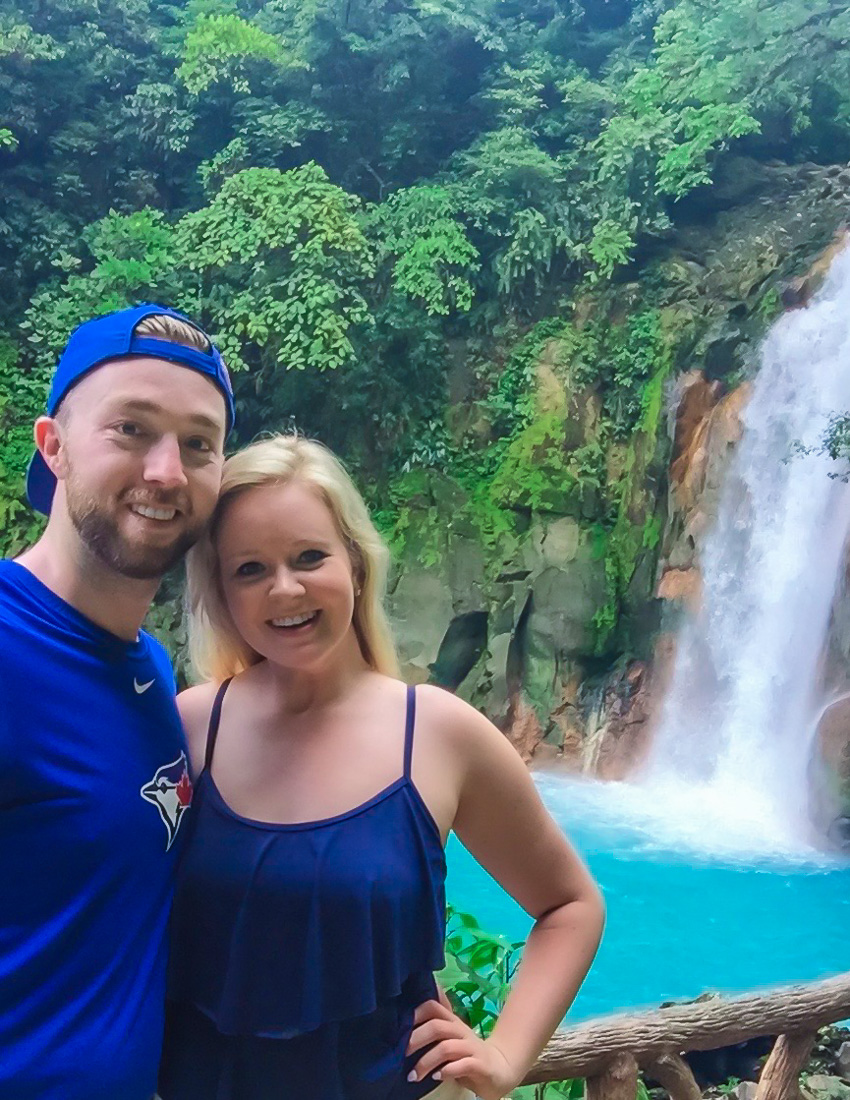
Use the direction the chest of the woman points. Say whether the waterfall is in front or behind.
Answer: behind

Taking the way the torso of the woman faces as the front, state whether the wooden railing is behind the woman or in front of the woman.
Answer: behind

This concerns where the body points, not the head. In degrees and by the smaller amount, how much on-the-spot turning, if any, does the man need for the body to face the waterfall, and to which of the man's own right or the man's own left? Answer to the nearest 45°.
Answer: approximately 90° to the man's own left

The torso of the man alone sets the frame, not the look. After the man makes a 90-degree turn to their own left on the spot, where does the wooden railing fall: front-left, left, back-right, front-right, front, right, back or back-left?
front

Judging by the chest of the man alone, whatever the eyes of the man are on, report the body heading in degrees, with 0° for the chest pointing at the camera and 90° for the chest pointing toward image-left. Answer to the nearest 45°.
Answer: approximately 315°

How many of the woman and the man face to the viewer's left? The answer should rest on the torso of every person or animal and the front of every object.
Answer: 0

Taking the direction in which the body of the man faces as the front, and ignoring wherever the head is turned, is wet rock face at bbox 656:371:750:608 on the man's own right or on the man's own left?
on the man's own left

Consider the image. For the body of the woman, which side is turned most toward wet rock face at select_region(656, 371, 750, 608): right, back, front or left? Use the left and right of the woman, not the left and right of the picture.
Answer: back

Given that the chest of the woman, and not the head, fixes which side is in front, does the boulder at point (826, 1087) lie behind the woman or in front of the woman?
behind
